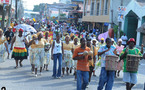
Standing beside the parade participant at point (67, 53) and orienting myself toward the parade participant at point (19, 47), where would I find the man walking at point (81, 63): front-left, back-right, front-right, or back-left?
back-left

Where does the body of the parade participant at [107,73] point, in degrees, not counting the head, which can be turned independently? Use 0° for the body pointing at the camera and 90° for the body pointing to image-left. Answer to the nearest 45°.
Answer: approximately 0°

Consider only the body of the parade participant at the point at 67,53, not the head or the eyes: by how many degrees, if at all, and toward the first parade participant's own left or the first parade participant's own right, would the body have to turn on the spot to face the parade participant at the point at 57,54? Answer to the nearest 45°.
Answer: approximately 45° to the first parade participant's own right

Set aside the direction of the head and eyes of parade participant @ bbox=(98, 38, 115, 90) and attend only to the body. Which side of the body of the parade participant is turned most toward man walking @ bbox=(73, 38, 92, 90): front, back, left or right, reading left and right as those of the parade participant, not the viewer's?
right

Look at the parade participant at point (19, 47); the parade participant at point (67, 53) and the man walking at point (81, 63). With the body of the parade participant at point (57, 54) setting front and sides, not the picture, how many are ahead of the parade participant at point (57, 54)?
1

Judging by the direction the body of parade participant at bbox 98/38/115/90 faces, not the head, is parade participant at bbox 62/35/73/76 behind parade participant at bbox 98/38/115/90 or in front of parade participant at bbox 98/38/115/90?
behind

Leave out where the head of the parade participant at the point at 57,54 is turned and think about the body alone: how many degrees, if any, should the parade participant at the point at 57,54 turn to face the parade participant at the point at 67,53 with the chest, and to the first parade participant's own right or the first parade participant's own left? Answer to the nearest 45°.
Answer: approximately 135° to the first parade participant's own left

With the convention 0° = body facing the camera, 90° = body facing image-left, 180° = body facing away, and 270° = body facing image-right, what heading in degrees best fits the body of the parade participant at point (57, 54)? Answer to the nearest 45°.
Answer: approximately 0°

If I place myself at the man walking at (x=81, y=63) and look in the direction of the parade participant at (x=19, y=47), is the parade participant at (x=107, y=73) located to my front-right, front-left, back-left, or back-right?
back-right

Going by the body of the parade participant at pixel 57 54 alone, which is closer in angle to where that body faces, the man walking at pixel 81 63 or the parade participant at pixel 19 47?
the man walking

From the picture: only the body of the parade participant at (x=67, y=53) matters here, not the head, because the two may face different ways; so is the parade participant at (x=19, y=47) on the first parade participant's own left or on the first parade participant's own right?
on the first parade participant's own right

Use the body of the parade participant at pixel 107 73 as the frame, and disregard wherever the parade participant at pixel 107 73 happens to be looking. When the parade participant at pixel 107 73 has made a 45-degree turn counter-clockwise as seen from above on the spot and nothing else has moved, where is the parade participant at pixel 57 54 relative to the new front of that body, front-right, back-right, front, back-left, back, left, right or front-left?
back

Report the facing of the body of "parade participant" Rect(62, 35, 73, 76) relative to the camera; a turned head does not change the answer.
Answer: toward the camera
